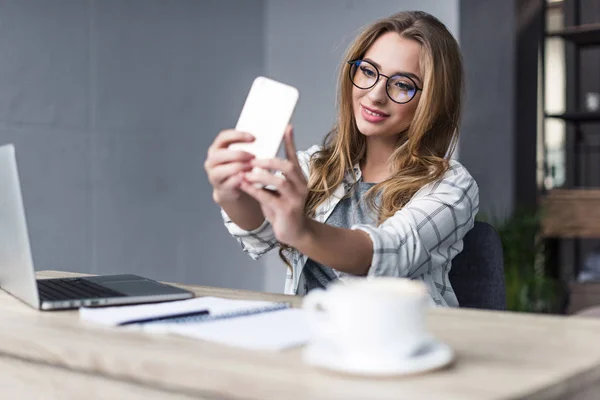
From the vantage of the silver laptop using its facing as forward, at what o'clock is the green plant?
The green plant is roughly at 12 o'clock from the silver laptop.

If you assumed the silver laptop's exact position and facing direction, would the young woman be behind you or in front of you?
in front

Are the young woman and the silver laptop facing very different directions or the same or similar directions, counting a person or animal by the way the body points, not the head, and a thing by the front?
very different directions

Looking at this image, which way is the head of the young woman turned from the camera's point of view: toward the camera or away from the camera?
toward the camera

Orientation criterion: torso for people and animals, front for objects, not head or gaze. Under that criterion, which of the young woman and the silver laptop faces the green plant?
the silver laptop

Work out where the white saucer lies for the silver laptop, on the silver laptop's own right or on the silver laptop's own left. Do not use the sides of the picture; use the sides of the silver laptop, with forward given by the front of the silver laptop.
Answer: on the silver laptop's own right

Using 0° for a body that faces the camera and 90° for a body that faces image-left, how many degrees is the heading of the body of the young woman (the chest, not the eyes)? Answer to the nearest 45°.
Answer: approximately 45°

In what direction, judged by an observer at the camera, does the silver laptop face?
facing away from the viewer and to the right of the viewer
